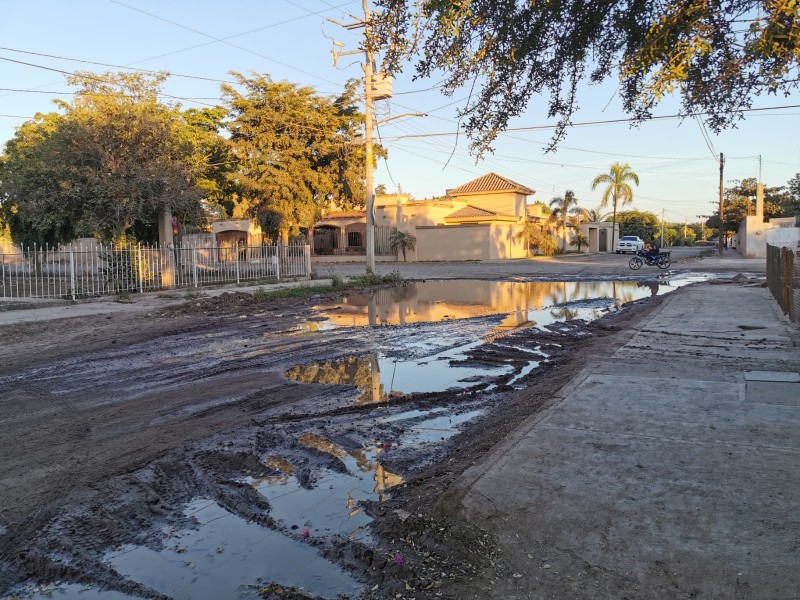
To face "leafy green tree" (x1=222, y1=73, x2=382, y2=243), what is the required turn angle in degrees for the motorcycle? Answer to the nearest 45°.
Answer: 0° — it already faces it

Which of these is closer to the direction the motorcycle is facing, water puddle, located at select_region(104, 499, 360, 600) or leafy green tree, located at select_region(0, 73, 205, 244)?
the leafy green tree

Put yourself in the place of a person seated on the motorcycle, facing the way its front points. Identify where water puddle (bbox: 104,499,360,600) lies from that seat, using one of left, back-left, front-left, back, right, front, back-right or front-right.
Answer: left

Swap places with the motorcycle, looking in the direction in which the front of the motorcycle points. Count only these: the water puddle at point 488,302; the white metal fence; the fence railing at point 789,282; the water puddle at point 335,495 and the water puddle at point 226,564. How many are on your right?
0

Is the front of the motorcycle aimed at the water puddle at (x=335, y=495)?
no

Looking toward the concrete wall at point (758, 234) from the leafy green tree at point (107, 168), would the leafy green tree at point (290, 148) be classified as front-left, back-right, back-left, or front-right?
front-left

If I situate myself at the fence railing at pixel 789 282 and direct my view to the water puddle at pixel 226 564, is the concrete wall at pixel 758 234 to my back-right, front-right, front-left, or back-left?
back-right

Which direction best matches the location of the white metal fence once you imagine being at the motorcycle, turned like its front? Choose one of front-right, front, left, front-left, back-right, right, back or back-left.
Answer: front-left
